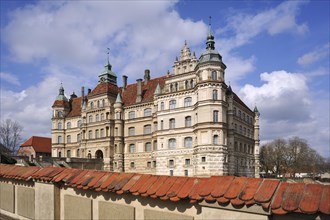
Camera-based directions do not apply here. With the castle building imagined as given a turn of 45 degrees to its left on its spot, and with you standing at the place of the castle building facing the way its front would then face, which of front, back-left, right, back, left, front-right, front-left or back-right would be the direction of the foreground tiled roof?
front

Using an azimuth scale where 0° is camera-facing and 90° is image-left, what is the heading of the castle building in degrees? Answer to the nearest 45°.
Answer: approximately 45°
